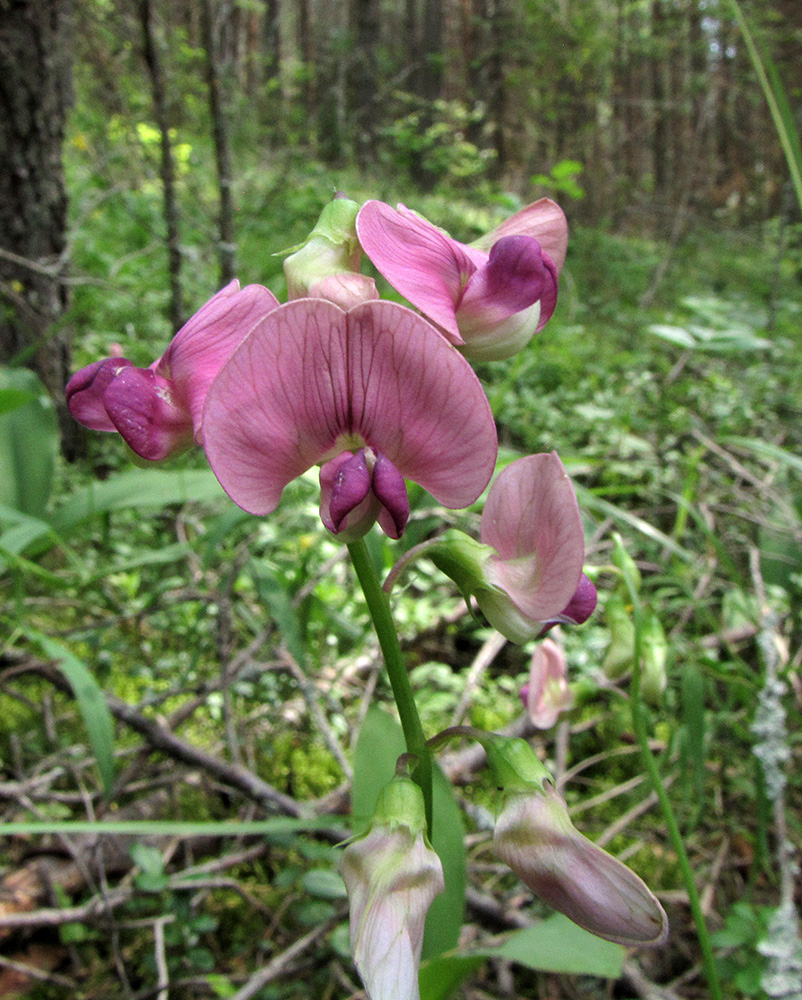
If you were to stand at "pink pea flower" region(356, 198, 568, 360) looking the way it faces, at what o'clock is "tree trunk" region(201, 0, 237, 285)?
The tree trunk is roughly at 7 o'clock from the pink pea flower.

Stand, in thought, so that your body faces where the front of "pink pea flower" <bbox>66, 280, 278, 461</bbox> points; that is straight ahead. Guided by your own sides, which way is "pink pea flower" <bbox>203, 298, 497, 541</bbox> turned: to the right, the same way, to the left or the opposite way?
to the left

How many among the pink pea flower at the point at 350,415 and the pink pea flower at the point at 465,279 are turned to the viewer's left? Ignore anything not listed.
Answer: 0

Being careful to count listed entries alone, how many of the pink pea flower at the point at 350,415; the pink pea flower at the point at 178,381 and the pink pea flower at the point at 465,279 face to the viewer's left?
1

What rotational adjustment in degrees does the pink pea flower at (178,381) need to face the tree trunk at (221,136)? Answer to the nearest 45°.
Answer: approximately 90° to its right

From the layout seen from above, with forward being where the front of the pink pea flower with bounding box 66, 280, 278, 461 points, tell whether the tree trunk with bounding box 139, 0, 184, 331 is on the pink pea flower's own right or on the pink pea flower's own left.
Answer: on the pink pea flower's own right

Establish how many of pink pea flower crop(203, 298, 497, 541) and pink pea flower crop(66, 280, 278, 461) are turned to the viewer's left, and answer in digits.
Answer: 1

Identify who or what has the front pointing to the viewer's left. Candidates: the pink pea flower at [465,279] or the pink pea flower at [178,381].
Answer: the pink pea flower at [178,381]

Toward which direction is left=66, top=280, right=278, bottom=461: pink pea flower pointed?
to the viewer's left
